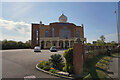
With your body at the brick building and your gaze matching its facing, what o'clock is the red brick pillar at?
The red brick pillar is roughly at 12 o'clock from the brick building.

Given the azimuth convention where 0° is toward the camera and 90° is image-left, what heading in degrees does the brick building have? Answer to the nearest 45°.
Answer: approximately 0°
